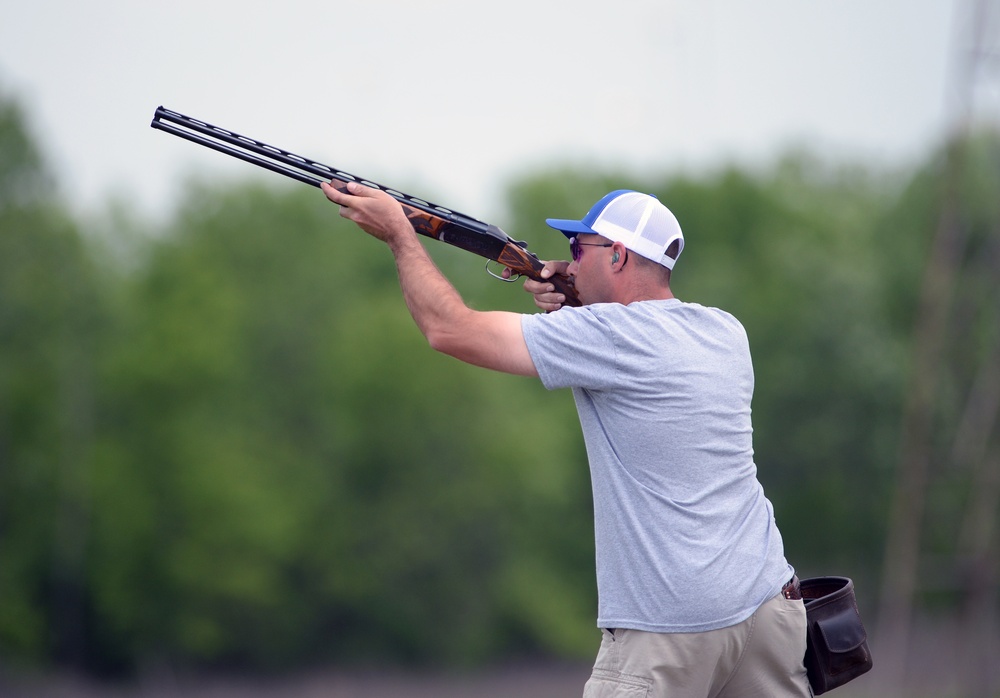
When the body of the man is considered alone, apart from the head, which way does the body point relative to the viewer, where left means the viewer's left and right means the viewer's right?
facing away from the viewer and to the left of the viewer

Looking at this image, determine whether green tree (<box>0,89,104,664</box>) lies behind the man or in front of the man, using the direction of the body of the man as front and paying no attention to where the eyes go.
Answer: in front

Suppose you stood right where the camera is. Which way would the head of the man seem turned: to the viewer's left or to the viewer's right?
to the viewer's left
